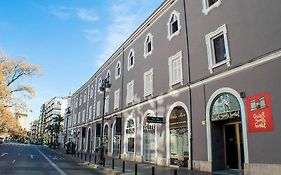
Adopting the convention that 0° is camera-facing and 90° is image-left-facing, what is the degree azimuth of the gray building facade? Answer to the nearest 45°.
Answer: approximately 45°
